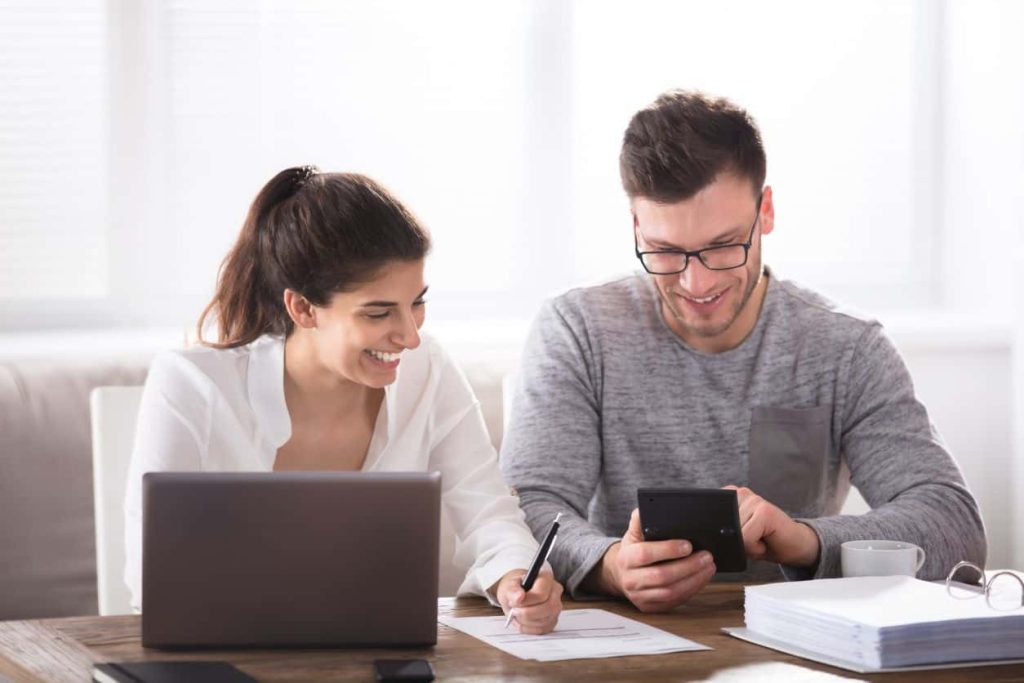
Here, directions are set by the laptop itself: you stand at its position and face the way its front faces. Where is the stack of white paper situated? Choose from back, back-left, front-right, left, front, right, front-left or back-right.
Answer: right

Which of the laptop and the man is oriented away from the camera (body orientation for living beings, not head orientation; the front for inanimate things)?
the laptop

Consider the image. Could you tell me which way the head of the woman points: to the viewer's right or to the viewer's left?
to the viewer's right

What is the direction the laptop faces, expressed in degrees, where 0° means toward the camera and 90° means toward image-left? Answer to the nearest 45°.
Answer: approximately 180°

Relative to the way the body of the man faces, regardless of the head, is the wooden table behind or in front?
in front

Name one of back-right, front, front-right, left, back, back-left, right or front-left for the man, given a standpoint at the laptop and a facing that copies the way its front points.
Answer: front-right

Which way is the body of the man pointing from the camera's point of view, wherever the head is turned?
toward the camera

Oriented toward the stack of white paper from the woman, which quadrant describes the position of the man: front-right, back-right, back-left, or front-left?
front-left

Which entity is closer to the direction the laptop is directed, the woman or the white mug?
the woman

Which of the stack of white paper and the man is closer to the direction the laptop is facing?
the man

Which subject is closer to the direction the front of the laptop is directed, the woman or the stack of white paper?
the woman

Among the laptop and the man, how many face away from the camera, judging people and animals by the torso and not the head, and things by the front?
1

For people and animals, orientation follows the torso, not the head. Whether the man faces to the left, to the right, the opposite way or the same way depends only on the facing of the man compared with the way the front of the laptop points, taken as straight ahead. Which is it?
the opposite way

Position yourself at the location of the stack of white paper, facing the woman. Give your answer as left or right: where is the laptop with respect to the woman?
left
